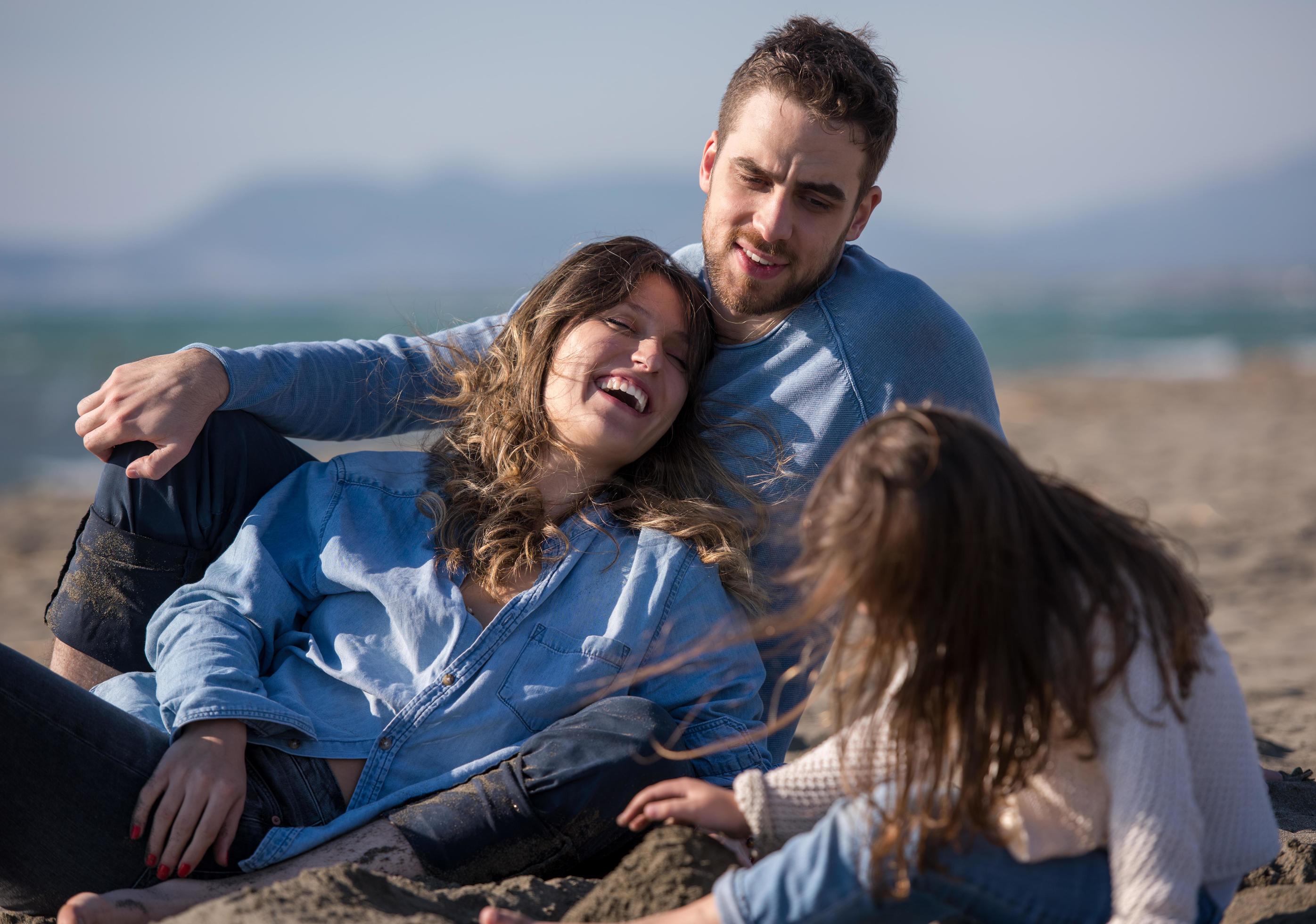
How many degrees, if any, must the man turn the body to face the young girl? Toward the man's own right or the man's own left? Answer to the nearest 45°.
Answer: approximately 45° to the man's own left

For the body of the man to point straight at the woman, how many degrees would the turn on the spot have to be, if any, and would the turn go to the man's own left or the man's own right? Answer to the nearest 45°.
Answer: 0° — they already face them

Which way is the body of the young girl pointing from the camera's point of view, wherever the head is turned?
to the viewer's left

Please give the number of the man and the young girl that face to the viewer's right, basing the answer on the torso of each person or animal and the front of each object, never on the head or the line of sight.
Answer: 0

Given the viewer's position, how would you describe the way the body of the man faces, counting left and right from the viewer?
facing the viewer and to the left of the viewer

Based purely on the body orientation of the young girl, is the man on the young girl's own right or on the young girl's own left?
on the young girl's own right
